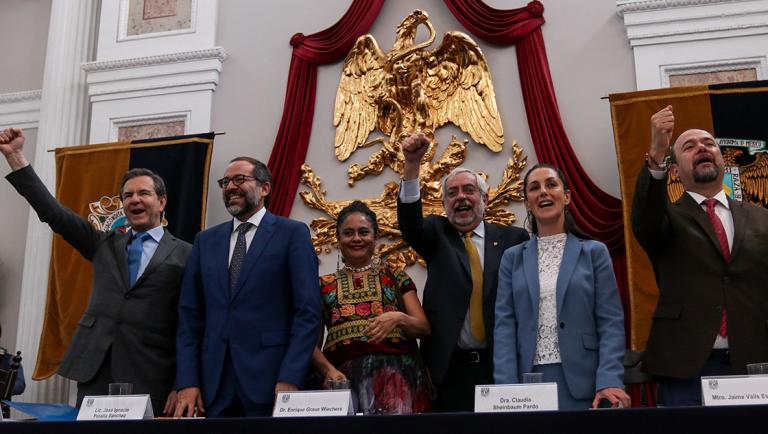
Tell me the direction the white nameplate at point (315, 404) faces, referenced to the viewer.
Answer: facing the viewer

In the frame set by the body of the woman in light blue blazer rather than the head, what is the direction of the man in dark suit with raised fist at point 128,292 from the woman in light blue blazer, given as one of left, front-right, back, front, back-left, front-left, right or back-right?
right

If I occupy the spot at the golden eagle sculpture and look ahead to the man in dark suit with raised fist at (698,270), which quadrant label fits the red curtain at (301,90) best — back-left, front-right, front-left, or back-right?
back-right

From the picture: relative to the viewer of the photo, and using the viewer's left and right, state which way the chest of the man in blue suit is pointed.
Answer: facing the viewer and to the left of the viewer

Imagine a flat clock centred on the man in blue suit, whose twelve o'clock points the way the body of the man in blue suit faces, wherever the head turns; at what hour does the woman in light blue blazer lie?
The woman in light blue blazer is roughly at 8 o'clock from the man in blue suit.

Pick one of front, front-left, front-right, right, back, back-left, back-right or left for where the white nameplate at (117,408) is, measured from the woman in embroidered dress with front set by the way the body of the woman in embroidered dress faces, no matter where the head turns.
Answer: front-right

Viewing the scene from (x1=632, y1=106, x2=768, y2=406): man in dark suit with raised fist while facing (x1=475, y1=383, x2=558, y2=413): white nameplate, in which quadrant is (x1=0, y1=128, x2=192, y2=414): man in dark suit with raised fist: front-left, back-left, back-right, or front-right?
front-right

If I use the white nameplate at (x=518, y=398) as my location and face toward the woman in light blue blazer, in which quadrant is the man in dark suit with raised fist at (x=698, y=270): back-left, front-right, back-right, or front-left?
front-right

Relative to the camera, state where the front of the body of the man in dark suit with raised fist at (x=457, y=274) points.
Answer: toward the camera

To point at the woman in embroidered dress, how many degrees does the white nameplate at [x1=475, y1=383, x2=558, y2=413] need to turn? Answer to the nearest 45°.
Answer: approximately 135° to its right

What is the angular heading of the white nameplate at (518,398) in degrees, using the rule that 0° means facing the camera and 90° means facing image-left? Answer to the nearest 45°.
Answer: approximately 0°
